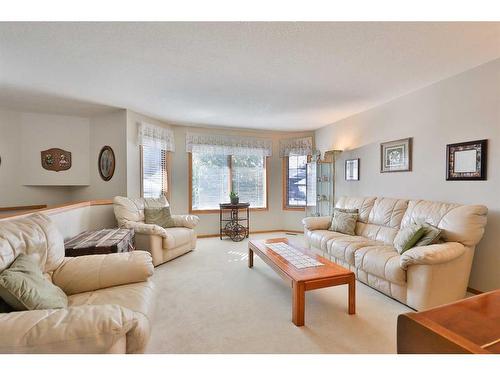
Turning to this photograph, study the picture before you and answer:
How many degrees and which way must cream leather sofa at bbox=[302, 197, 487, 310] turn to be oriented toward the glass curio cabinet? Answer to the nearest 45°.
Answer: approximately 90° to its right

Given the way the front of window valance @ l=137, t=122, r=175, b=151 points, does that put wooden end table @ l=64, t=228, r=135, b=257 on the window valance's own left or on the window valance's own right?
on the window valance's own right

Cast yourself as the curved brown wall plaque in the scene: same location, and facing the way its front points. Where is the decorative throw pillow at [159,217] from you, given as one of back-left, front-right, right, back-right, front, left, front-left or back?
front-left

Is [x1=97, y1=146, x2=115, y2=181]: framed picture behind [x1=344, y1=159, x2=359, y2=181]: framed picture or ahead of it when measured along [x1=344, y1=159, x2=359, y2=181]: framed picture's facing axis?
ahead

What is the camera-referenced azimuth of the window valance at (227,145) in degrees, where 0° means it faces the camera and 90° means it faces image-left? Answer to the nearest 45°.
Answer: approximately 0°

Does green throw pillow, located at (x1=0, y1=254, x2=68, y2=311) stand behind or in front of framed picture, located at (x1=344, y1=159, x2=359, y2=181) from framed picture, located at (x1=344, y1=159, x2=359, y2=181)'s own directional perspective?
in front

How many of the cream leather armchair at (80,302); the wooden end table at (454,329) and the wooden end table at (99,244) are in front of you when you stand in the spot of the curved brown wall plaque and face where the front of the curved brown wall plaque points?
3

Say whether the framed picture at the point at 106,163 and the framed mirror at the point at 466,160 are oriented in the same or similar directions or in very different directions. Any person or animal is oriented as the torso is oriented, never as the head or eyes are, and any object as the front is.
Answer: very different directions

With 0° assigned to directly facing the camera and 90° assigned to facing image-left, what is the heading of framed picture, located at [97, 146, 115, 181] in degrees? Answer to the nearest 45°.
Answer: approximately 315°

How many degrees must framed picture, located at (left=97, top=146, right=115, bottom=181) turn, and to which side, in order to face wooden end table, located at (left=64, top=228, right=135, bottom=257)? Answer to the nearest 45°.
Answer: approximately 45° to its right

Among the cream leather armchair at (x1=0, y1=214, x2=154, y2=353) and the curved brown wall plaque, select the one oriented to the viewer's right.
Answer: the cream leather armchair

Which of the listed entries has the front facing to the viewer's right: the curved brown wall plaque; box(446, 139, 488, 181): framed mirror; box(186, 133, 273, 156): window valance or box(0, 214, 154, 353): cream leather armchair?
the cream leather armchair

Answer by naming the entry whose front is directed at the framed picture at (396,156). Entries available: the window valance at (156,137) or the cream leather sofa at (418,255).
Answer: the window valance

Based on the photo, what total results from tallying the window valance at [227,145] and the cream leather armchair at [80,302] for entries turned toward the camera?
1
